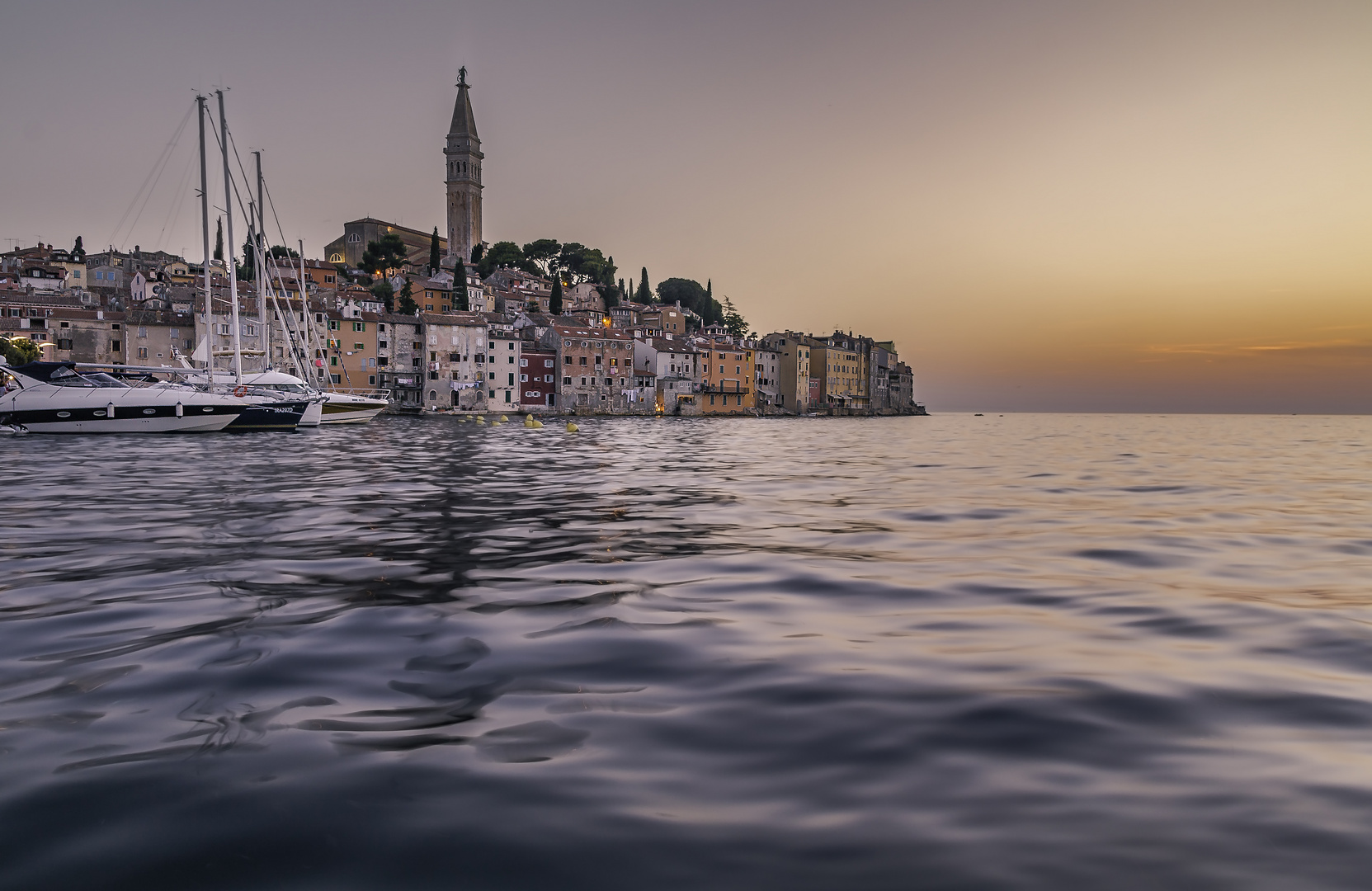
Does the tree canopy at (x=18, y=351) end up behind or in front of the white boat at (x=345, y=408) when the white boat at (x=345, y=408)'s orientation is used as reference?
behind

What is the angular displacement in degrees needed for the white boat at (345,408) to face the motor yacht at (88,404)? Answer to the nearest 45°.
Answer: approximately 135° to its right

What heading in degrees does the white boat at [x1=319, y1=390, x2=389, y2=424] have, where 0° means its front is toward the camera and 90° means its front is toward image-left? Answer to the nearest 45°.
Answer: approximately 270°

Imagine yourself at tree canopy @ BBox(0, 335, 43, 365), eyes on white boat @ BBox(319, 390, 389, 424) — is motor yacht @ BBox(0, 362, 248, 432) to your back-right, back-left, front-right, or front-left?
front-right
